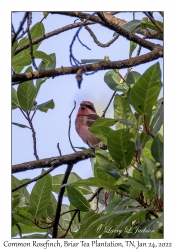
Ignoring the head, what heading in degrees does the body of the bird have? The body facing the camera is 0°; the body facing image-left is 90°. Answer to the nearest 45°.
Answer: approximately 45°
